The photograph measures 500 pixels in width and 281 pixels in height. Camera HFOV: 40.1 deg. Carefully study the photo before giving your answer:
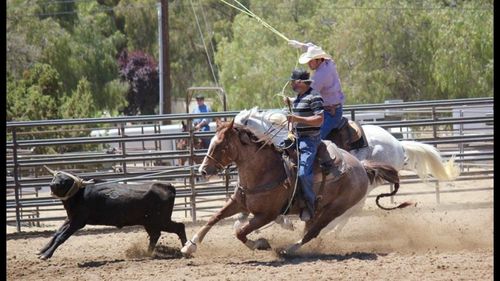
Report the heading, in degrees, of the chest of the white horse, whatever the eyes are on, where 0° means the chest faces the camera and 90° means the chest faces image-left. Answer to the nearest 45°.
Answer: approximately 90°

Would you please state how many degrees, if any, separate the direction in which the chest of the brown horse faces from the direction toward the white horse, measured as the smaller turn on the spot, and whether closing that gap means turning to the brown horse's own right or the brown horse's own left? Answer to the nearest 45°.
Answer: approximately 135° to the brown horse's own right

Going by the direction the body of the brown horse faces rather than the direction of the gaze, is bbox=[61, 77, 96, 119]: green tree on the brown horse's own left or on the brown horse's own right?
on the brown horse's own right

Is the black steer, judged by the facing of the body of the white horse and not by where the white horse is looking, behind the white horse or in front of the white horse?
in front

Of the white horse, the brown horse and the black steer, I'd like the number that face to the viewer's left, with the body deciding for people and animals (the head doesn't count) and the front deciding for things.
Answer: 3

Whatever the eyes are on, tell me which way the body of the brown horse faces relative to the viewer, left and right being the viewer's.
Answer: facing to the left of the viewer

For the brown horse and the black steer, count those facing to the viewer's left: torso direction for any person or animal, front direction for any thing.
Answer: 2

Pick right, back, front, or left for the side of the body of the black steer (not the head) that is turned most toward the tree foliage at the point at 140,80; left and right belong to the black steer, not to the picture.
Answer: right

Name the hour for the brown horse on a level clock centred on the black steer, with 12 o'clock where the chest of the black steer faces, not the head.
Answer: The brown horse is roughly at 7 o'clock from the black steer.

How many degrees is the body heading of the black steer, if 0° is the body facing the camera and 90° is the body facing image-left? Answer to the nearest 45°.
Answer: approximately 90°
